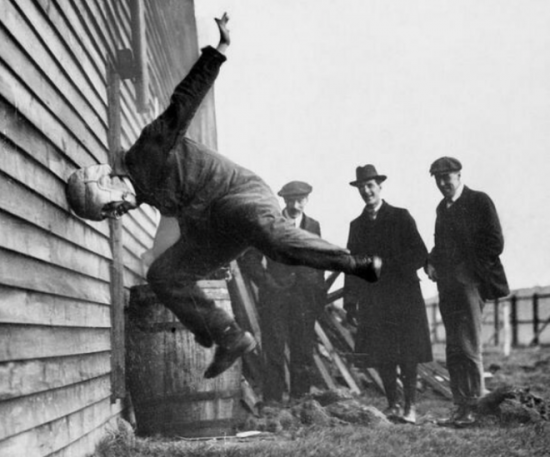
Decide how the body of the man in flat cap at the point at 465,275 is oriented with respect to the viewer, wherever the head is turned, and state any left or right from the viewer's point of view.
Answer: facing the viewer and to the left of the viewer

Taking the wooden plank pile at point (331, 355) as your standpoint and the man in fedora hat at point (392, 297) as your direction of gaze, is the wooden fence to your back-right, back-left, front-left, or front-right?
back-left

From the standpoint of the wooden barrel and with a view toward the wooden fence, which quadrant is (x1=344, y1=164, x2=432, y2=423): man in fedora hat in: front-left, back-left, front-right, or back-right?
front-right

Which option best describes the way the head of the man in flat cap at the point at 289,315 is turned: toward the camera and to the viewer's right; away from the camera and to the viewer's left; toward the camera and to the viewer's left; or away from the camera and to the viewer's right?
toward the camera and to the viewer's left

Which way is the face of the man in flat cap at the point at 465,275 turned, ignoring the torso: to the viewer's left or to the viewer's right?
to the viewer's left

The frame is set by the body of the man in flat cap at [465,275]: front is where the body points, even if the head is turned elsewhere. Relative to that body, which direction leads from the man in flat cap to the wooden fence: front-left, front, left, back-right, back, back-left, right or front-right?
back-right

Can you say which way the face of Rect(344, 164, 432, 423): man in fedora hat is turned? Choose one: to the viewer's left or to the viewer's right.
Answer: to the viewer's left

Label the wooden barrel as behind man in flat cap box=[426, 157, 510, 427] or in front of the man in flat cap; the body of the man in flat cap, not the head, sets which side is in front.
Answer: in front
